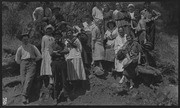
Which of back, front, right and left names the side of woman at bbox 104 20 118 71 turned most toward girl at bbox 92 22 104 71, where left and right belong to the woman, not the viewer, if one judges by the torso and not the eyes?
right

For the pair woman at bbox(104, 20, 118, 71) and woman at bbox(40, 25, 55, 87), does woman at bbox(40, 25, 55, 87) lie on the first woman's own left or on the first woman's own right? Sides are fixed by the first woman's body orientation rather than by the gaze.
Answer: on the first woman's own right

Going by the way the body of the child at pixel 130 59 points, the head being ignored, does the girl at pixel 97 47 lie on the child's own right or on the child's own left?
on the child's own right

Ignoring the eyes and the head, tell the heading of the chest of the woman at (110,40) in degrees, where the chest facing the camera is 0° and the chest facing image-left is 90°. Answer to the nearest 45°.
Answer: approximately 0°

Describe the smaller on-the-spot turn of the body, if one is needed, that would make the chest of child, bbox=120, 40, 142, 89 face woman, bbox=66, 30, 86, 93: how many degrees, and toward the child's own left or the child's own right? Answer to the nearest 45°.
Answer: approximately 45° to the child's own right

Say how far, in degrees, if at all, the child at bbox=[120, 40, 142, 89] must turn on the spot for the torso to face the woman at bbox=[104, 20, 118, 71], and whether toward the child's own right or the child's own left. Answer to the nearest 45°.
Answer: approximately 90° to the child's own right

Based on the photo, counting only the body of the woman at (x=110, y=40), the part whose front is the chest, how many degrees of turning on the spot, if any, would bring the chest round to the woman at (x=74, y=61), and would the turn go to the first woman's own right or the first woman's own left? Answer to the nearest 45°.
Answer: approximately 45° to the first woman's own right

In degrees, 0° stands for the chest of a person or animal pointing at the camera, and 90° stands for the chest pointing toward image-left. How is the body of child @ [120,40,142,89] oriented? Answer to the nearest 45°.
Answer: approximately 45°
